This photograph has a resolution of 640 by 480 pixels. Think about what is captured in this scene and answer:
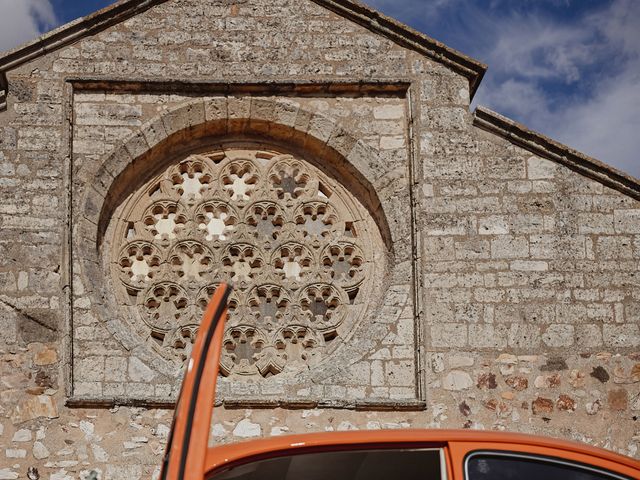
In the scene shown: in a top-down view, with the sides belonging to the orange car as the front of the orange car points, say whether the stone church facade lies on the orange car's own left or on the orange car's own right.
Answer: on the orange car's own right

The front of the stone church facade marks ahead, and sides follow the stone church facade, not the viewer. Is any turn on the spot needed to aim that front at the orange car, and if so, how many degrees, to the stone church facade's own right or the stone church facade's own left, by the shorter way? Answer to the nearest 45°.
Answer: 0° — it already faces it

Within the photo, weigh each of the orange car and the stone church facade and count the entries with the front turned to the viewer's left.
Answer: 1

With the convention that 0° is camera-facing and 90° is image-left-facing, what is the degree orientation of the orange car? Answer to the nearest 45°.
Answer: approximately 90°

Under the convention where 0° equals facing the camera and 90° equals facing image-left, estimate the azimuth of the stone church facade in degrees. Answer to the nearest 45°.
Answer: approximately 0°

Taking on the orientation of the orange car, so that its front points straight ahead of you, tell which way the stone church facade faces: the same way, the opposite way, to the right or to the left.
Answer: to the left
